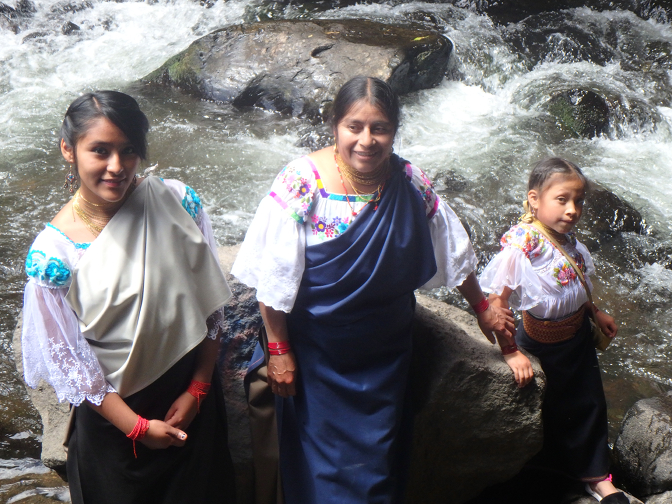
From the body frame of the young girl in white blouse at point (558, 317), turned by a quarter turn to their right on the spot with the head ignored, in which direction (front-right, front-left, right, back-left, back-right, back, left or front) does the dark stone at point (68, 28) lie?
right

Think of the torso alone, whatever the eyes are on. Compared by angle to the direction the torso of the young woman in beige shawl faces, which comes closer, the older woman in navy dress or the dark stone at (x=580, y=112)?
the older woman in navy dress

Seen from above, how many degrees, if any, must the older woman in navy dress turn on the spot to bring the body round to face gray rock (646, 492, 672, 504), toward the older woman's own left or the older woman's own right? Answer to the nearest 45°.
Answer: approximately 135° to the older woman's own left

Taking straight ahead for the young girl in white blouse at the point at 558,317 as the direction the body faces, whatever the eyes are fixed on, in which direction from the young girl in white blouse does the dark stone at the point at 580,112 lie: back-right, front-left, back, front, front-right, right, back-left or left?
back-left

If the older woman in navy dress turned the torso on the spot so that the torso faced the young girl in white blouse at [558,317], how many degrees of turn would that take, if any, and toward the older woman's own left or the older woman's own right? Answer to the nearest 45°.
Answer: approximately 135° to the older woman's own left

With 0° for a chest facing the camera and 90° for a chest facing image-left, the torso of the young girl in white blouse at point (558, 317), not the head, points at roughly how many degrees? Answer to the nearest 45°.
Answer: approximately 315°

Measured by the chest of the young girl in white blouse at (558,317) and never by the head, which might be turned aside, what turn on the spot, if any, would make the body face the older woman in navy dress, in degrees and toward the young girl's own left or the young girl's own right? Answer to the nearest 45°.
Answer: approximately 90° to the young girl's own right

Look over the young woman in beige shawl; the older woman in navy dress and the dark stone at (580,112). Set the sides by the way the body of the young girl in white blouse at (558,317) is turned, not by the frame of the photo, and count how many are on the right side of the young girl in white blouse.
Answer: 2

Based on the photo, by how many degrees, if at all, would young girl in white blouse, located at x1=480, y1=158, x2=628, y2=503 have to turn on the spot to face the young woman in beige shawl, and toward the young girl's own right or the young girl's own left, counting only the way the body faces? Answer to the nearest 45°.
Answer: approximately 90° to the young girl's own right

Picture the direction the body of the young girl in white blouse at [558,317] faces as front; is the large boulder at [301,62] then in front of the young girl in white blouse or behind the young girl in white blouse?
behind
